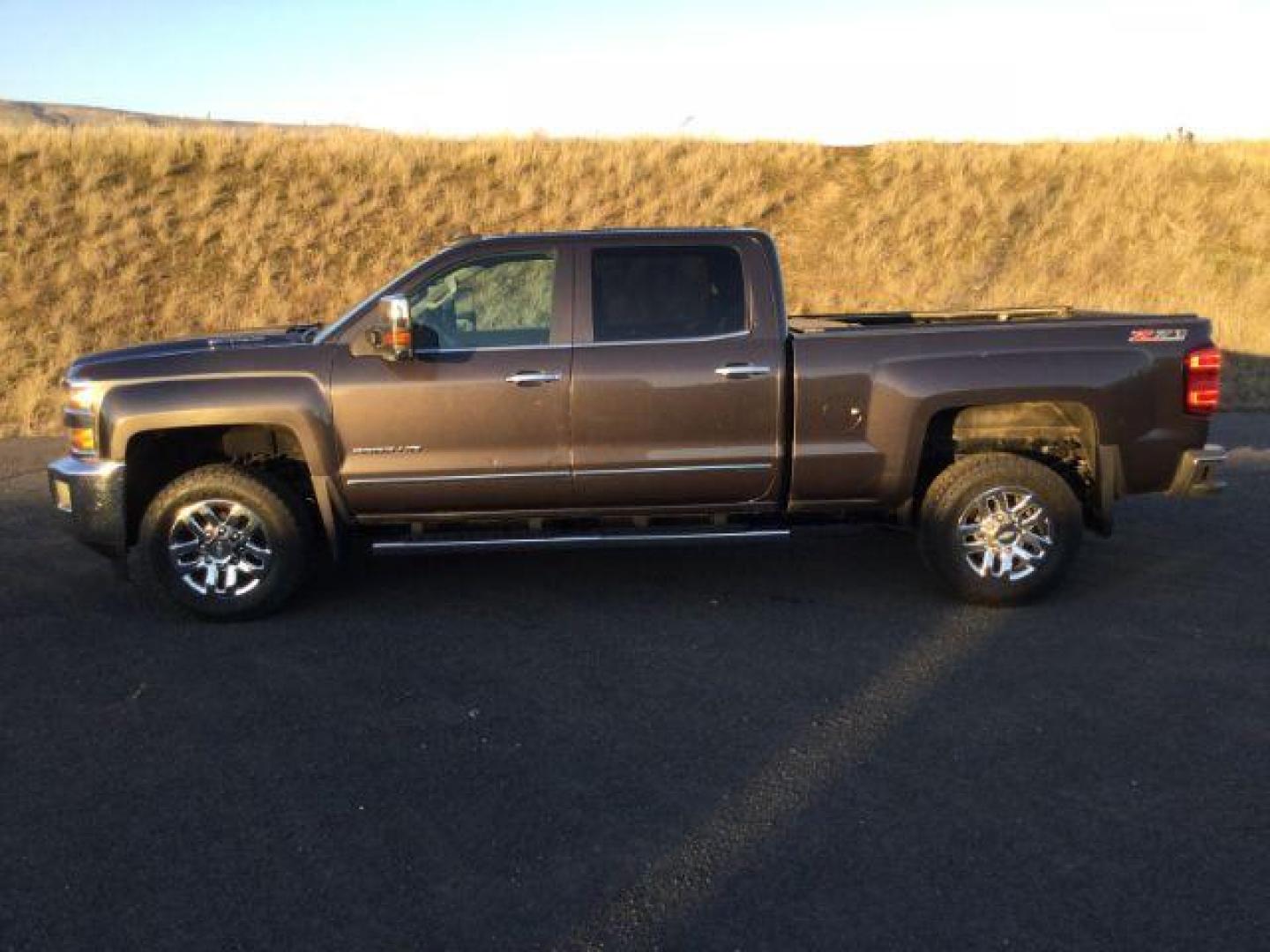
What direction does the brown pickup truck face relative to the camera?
to the viewer's left
